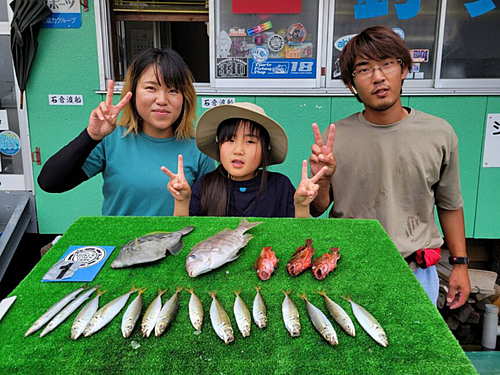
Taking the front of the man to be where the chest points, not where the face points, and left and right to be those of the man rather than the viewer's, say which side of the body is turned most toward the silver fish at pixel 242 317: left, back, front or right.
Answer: front

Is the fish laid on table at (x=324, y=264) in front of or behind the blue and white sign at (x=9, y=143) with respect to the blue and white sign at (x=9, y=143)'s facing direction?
in front

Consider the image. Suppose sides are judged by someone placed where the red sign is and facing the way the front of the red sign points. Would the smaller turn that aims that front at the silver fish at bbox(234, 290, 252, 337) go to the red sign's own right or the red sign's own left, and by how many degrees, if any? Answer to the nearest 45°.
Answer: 0° — it already faces it

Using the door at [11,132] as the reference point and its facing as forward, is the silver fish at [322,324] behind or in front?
in front

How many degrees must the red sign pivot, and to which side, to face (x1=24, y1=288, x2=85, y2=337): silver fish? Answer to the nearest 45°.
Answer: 0° — it already faces it

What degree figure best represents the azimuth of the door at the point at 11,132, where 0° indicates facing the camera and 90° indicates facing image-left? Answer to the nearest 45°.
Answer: approximately 0°
